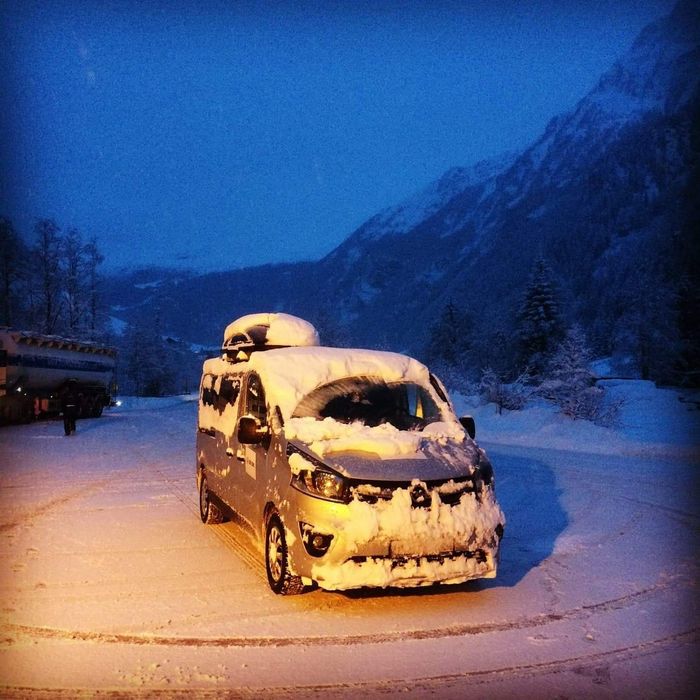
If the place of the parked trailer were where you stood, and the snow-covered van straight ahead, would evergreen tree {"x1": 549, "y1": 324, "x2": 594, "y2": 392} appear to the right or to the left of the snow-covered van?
left

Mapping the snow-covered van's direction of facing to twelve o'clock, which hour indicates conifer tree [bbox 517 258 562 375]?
The conifer tree is roughly at 8 o'clock from the snow-covered van.

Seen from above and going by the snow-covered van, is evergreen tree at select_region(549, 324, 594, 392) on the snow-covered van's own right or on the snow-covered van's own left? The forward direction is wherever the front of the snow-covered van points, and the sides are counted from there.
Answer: on the snow-covered van's own left

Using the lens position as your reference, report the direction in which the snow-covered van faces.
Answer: facing the viewer and to the right of the viewer

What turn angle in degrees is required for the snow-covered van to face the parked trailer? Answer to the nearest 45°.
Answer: approximately 180°

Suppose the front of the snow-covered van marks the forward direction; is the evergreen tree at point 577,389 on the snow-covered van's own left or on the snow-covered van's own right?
on the snow-covered van's own left
